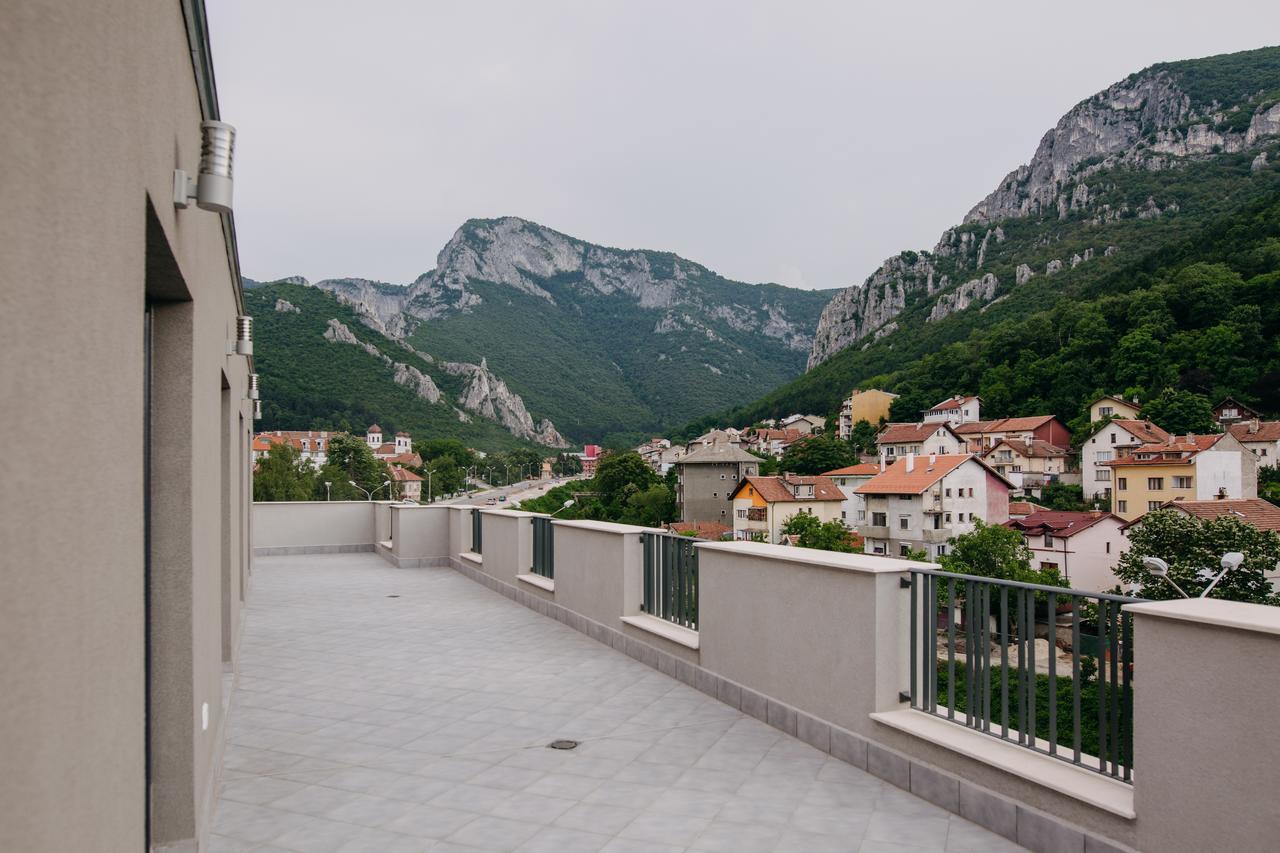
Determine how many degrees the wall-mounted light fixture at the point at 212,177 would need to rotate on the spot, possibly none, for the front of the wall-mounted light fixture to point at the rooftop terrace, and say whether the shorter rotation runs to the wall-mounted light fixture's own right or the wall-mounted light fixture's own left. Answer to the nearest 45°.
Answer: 0° — it already faces it

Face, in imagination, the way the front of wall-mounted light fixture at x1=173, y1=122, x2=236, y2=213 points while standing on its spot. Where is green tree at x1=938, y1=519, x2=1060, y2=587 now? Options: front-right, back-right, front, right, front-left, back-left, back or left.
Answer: front-left

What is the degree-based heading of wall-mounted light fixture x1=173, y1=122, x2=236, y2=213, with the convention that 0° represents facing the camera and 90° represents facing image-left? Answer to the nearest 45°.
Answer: approximately 270°

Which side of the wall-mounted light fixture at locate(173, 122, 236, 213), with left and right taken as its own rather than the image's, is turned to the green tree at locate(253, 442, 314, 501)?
left

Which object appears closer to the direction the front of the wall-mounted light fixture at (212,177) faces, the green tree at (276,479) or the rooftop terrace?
the rooftop terrace

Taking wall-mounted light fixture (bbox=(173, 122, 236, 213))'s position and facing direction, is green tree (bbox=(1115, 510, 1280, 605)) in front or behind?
in front
